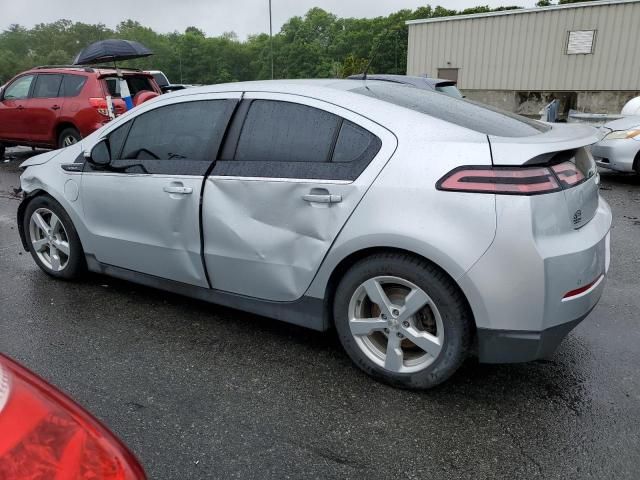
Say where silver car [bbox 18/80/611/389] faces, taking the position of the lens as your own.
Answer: facing away from the viewer and to the left of the viewer

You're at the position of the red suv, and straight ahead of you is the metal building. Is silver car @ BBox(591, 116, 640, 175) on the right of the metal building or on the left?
right

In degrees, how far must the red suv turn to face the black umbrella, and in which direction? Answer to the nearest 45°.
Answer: approximately 180°

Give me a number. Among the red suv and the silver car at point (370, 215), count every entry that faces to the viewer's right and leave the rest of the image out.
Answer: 0

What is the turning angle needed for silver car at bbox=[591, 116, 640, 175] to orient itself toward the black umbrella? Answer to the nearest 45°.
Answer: approximately 45° to its right

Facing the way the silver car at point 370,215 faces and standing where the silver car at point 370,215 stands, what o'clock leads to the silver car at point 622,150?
the silver car at point 622,150 is roughly at 3 o'clock from the silver car at point 370,215.

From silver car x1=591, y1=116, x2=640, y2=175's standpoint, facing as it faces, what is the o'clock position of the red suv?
The red suv is roughly at 1 o'clock from the silver car.

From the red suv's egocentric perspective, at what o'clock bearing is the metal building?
The metal building is roughly at 4 o'clock from the red suv.

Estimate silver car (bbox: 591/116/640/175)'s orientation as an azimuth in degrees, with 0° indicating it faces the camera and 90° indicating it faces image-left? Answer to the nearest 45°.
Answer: approximately 45°

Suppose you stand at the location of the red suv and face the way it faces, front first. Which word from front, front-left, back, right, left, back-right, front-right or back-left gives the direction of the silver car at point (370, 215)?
back-left

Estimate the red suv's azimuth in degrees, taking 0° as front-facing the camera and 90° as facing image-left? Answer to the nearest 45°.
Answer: approximately 135°

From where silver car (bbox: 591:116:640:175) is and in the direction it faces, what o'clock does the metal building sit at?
The metal building is roughly at 4 o'clock from the silver car.
